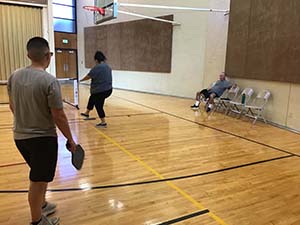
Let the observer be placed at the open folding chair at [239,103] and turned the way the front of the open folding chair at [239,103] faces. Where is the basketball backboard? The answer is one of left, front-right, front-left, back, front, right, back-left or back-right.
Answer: front-right

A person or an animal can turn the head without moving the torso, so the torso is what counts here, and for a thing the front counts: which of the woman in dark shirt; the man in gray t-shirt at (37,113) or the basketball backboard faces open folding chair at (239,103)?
the man in gray t-shirt

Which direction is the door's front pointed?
toward the camera

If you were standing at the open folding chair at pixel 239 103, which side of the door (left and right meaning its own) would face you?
front

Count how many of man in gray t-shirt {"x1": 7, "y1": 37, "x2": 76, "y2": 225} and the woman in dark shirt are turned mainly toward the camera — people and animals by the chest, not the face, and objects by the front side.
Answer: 0

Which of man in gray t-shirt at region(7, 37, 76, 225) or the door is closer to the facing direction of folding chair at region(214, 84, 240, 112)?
the man in gray t-shirt

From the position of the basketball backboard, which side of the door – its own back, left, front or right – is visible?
front

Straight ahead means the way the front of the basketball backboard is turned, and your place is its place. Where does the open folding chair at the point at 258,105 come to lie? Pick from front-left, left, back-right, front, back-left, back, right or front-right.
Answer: left

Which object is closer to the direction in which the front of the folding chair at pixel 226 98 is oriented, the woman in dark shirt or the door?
the woman in dark shirt

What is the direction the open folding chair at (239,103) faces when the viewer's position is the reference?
facing the viewer and to the left of the viewer

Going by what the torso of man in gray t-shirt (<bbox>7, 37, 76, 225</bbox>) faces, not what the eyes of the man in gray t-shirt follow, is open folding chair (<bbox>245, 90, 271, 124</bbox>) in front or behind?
in front

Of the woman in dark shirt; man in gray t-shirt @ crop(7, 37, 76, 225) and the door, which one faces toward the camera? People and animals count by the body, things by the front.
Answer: the door

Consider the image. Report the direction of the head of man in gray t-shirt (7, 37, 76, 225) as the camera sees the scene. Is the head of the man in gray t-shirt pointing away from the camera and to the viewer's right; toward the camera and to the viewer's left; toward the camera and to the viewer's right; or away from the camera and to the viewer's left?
away from the camera and to the viewer's right

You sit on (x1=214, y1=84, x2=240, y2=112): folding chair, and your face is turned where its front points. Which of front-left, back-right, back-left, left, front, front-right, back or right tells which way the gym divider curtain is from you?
front-right

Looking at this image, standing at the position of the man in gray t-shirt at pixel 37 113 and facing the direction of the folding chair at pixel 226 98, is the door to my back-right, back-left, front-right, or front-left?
front-left
